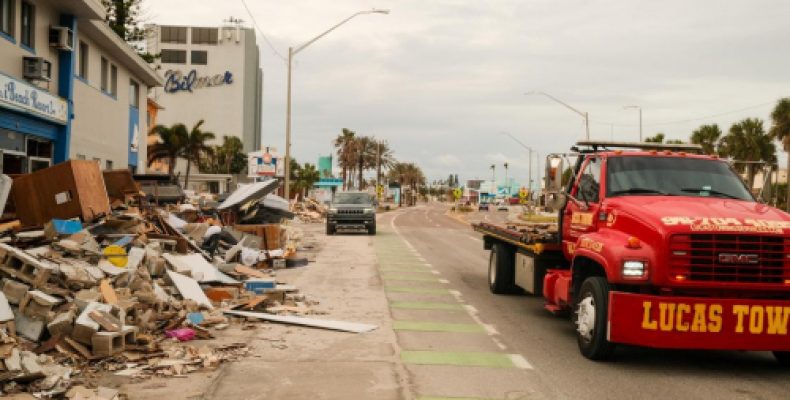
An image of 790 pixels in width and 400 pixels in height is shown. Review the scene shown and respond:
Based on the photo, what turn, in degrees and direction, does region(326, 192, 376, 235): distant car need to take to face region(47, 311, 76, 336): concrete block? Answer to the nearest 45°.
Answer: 0° — it already faces it

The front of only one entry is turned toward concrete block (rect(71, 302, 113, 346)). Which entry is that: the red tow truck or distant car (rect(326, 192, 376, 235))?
the distant car

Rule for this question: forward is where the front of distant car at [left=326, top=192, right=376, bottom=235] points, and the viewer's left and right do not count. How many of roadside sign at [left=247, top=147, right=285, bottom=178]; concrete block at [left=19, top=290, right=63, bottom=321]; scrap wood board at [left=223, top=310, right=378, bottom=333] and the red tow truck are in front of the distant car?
3

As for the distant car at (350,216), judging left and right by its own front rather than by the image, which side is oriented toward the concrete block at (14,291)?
front

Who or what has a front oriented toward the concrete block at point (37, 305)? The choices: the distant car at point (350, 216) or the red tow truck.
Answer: the distant car

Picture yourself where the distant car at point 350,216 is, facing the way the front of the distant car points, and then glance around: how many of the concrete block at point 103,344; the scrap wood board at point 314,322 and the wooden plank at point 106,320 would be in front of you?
3

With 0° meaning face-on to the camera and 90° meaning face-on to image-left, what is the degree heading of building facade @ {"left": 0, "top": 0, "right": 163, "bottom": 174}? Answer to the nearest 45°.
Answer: approximately 315°

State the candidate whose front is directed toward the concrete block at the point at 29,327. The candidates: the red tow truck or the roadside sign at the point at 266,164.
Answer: the roadside sign

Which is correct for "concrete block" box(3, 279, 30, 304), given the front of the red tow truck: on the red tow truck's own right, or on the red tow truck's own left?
on the red tow truck's own right

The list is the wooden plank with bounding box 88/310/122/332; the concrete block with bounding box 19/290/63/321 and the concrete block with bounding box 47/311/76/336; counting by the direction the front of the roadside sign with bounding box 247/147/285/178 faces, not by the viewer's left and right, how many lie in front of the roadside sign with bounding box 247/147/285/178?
3

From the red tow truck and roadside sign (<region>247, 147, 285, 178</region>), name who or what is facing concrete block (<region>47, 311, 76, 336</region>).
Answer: the roadside sign

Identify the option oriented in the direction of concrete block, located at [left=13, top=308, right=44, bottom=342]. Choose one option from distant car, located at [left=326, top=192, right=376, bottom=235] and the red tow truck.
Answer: the distant car

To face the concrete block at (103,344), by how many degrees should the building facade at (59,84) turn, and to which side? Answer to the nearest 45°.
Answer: approximately 45° to its right

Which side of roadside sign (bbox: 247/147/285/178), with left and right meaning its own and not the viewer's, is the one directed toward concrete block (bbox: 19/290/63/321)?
front

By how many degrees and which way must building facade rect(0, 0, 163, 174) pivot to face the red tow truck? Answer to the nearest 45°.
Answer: approximately 45° to its right
